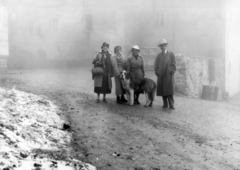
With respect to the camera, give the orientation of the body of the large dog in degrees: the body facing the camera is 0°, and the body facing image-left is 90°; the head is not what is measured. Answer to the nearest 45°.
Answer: approximately 90°

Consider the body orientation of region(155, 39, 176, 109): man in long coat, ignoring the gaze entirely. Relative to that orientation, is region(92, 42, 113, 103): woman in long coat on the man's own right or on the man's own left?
on the man's own right

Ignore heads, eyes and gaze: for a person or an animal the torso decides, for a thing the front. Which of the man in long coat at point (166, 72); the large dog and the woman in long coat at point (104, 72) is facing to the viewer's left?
the large dog

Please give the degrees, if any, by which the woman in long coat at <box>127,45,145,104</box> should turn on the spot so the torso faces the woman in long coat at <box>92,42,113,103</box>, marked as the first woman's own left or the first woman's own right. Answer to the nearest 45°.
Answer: approximately 90° to the first woman's own right

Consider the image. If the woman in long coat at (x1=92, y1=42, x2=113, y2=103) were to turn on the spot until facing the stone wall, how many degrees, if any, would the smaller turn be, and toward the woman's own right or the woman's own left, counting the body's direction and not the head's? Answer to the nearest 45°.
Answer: approximately 135° to the woman's own left

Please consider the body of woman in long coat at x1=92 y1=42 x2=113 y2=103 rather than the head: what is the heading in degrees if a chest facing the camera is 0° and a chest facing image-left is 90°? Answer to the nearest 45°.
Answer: approximately 0°
